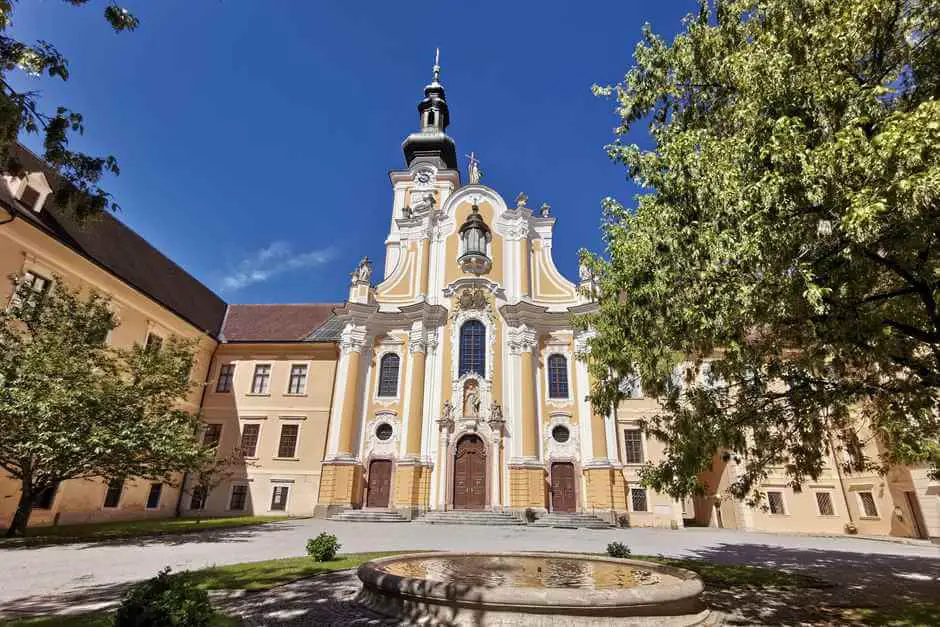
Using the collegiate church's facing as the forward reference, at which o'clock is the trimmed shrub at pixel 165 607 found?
The trimmed shrub is roughly at 12 o'clock from the collegiate church.

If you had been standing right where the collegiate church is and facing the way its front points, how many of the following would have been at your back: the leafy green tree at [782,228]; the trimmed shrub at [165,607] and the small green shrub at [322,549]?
0

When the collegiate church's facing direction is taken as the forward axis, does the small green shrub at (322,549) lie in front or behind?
in front

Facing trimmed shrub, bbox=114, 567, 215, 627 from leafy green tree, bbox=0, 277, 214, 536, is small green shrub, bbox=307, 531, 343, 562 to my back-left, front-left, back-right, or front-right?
front-left

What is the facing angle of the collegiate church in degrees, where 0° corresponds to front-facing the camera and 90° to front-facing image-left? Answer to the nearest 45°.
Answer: approximately 0°

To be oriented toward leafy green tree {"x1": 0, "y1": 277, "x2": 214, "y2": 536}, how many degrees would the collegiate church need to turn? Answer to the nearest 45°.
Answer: approximately 45° to its right

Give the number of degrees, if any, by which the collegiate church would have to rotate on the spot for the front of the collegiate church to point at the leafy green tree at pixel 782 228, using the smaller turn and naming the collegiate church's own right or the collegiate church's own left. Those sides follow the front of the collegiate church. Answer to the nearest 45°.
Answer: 0° — it already faces it

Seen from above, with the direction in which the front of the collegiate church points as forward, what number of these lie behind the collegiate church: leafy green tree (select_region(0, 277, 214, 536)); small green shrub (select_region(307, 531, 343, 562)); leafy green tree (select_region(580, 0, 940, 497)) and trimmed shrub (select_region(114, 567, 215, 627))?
0

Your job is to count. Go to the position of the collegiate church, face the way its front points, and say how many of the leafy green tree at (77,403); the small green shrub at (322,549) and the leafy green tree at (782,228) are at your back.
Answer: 0
